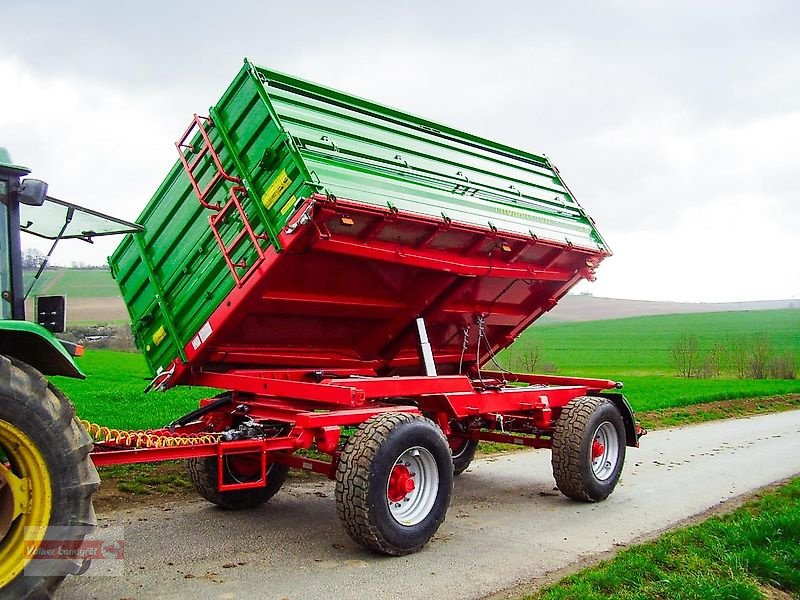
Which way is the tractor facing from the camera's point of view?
to the viewer's left

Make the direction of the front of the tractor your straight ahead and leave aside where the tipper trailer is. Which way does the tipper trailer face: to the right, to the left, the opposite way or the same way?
the same way

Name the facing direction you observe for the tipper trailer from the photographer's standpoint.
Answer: facing the viewer and to the left of the viewer

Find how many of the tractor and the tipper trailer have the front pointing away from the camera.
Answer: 0

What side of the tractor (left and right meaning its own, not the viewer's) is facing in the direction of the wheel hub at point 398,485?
back

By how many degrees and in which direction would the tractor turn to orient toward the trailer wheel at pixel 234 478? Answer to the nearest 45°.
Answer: approximately 135° to its right

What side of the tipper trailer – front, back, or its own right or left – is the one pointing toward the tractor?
front
